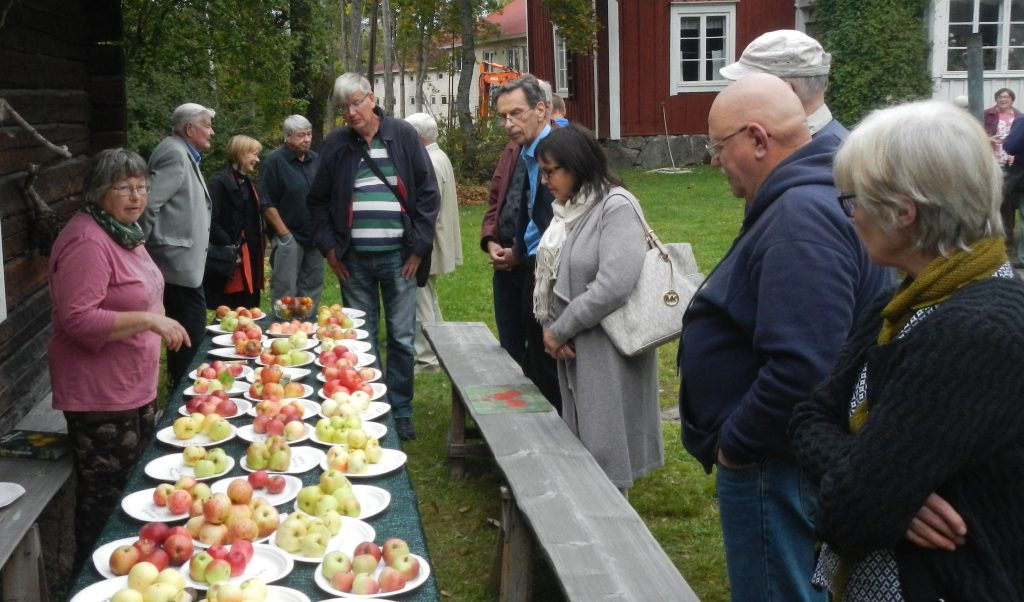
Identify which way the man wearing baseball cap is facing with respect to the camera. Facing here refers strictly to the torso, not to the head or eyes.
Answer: to the viewer's left

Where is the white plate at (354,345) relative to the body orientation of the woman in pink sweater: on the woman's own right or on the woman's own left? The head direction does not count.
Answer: on the woman's own left

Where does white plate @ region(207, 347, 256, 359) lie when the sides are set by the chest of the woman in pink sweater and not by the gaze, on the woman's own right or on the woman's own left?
on the woman's own left

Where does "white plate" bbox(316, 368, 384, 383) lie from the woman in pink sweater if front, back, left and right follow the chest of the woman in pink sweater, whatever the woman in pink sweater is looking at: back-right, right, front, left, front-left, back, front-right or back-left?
front-left

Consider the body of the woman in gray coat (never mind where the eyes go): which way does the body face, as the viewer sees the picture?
to the viewer's left

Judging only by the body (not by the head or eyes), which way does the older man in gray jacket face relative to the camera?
to the viewer's right

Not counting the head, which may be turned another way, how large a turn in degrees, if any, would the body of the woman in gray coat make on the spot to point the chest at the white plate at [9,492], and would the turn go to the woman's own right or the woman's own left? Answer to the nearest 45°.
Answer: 0° — they already face it

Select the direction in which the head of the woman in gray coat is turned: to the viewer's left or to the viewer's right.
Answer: to the viewer's left

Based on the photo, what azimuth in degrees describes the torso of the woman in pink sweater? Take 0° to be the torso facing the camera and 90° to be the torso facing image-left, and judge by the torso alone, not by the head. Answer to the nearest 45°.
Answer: approximately 315°

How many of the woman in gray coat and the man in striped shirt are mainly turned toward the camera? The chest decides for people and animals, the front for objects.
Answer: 1

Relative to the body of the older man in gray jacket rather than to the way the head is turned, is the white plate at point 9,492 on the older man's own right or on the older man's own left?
on the older man's own right

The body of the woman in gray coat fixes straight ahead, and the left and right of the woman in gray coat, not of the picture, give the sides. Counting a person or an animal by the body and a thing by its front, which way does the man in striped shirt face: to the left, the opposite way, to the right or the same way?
to the left

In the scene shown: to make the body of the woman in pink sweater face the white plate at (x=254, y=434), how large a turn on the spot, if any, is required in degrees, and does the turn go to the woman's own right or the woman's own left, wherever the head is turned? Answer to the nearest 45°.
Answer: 0° — they already face it

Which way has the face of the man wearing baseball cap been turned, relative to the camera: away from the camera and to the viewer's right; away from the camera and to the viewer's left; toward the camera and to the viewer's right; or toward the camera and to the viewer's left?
away from the camera and to the viewer's left
